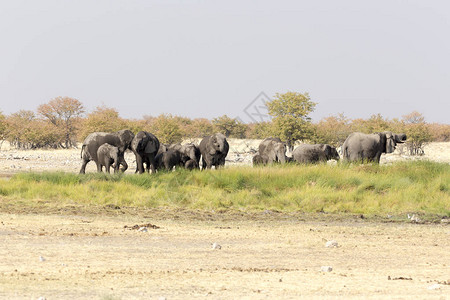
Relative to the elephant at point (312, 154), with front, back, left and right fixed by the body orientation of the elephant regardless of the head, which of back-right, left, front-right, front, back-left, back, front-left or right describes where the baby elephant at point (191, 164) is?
back-right

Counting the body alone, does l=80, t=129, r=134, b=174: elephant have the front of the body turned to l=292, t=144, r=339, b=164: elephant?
yes

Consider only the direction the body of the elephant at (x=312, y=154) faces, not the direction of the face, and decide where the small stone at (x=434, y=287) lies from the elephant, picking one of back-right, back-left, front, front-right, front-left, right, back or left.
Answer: right

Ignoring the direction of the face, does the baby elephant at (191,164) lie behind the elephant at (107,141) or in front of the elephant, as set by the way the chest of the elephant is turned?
in front

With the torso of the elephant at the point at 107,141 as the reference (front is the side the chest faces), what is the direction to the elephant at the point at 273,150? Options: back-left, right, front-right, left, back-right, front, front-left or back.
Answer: front

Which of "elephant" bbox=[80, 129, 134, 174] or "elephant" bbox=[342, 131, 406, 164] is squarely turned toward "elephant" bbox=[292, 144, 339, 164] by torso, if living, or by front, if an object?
"elephant" bbox=[80, 129, 134, 174]

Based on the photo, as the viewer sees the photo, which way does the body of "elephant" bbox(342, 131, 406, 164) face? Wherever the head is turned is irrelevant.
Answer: to the viewer's right

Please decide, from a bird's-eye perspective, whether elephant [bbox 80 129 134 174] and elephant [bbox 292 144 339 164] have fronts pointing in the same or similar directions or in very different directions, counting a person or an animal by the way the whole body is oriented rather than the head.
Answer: same or similar directions

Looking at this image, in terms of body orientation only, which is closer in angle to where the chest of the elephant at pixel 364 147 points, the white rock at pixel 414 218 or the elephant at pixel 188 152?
the white rock

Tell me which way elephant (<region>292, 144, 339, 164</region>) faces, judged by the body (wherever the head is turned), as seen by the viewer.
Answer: to the viewer's right

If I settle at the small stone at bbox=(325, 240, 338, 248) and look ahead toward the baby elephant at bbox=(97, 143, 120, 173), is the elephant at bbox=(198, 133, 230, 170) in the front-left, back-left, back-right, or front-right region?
front-right

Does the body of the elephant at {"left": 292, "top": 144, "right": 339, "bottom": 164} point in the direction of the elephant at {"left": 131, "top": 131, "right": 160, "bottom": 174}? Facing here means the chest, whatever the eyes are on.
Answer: no

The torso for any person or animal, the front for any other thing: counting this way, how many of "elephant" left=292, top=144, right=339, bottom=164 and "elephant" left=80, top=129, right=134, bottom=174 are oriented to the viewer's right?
2

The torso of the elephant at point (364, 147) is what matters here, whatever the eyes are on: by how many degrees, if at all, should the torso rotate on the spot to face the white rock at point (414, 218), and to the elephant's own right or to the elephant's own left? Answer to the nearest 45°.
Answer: approximately 90° to the elephant's own right

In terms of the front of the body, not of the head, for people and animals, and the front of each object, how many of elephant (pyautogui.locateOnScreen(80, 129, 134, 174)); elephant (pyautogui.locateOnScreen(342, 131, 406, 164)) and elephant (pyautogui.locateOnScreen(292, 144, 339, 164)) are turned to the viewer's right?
3

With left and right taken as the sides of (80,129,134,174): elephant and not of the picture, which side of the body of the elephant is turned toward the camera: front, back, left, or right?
right

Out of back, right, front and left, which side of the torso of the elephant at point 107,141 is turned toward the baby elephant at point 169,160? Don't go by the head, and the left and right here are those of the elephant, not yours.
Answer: front

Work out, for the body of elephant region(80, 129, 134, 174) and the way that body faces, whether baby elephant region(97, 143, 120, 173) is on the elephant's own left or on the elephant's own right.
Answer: on the elephant's own right

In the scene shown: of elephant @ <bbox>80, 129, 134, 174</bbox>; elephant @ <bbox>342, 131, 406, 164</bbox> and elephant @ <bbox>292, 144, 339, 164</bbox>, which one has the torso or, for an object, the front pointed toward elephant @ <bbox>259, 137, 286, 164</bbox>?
elephant @ <bbox>80, 129, 134, 174</bbox>
